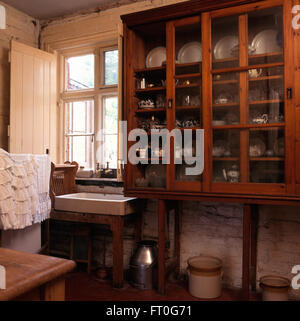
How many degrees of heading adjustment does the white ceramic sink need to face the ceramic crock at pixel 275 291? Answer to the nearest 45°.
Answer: approximately 45° to its left

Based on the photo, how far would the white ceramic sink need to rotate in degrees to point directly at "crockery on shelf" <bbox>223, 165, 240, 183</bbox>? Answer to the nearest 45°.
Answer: approximately 45° to its left

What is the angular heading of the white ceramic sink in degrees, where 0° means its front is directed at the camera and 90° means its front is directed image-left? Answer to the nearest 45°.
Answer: approximately 0°

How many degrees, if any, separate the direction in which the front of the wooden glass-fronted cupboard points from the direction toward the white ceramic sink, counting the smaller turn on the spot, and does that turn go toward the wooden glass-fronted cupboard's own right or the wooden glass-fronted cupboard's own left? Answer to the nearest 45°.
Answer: approximately 45° to the wooden glass-fronted cupboard's own right

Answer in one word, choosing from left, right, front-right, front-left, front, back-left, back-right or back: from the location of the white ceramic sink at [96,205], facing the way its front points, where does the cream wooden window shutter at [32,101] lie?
back-right
